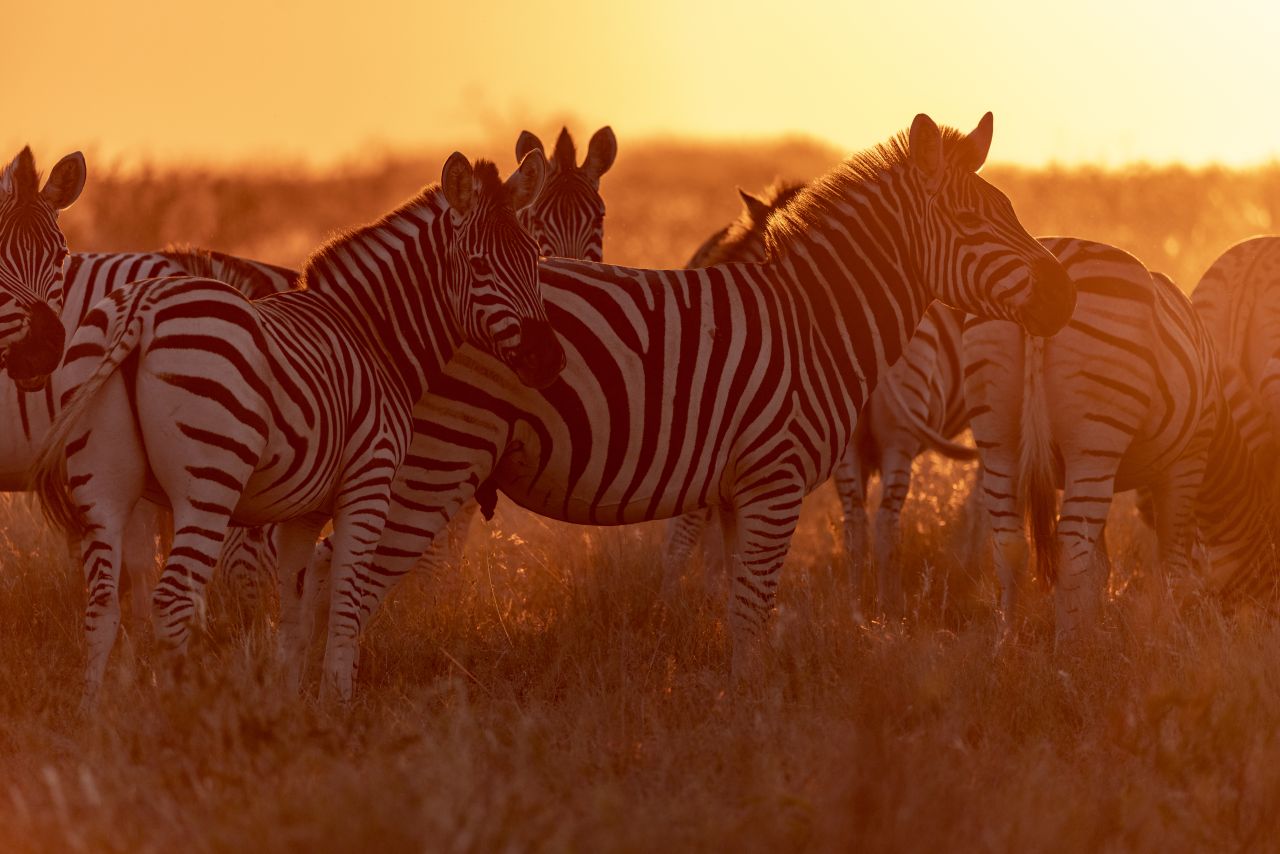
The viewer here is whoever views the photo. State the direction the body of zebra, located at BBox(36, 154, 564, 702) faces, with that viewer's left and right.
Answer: facing away from the viewer and to the right of the viewer

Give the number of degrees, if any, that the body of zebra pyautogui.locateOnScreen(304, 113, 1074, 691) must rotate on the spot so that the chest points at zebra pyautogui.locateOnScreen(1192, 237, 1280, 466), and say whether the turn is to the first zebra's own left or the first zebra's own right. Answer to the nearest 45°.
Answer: approximately 45° to the first zebra's own left

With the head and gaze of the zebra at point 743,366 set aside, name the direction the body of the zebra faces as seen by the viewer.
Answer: to the viewer's right

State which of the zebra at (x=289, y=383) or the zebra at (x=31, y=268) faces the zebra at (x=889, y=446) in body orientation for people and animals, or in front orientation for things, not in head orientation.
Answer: the zebra at (x=289, y=383)

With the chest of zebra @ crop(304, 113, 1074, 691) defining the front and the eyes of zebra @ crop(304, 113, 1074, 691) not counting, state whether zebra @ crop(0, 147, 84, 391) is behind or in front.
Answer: behind
